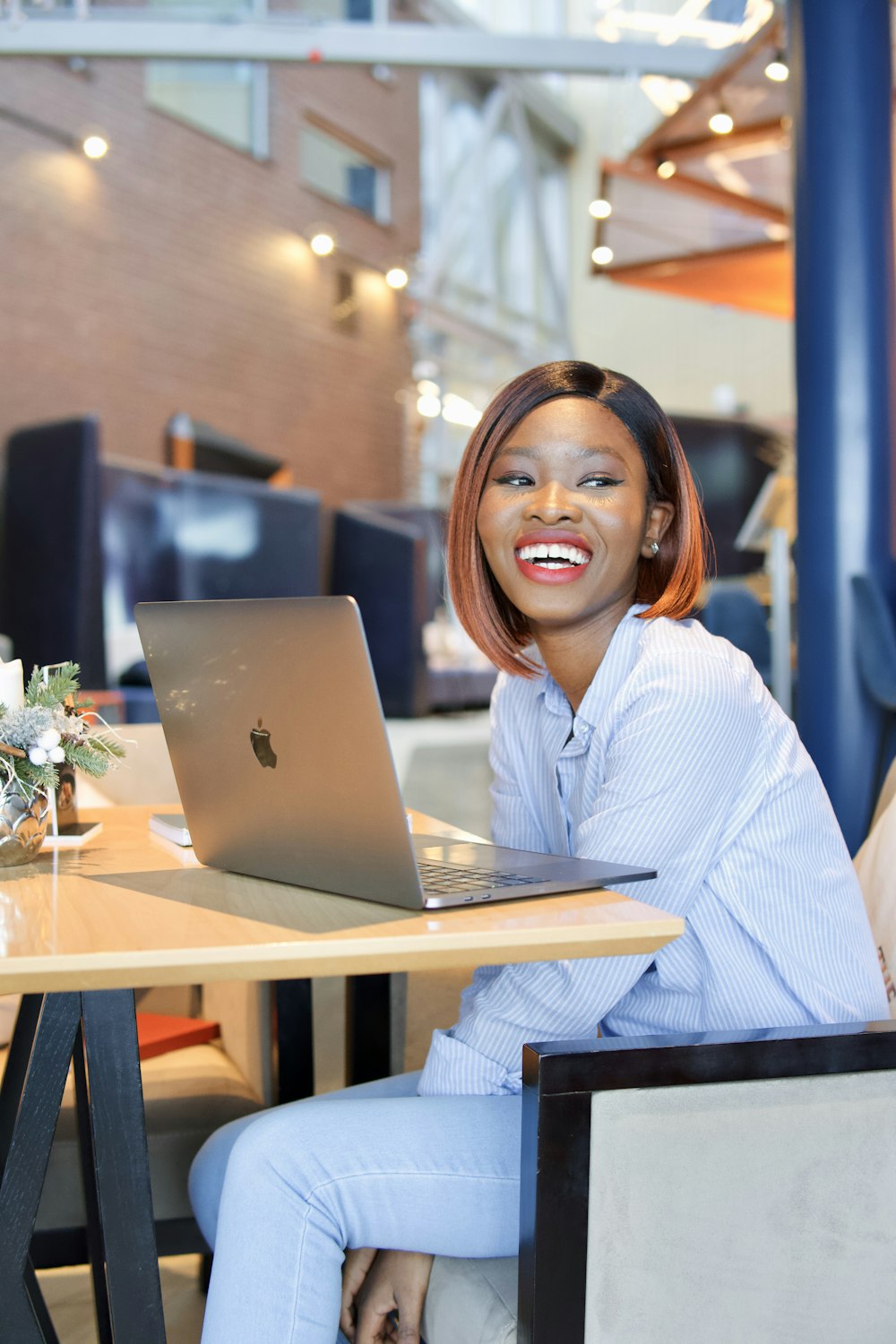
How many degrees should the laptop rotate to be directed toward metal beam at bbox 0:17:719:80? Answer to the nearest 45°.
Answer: approximately 45° to its left

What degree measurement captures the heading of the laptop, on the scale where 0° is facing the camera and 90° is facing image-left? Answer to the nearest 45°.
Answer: approximately 225°

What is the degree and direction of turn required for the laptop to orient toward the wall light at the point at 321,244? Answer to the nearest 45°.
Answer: approximately 45° to its left

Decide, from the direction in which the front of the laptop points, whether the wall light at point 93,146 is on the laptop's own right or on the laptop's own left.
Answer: on the laptop's own left

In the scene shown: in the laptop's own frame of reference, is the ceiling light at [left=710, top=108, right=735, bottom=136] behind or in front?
in front

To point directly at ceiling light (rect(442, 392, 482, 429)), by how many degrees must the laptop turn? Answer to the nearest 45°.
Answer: approximately 45° to its left

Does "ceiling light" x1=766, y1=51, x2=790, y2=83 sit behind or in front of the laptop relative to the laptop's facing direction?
in front
